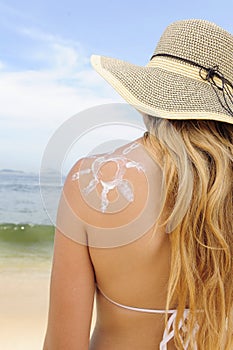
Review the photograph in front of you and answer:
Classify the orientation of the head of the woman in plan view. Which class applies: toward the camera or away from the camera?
away from the camera

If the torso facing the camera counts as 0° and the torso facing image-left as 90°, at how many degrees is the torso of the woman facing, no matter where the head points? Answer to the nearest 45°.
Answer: approximately 180°
